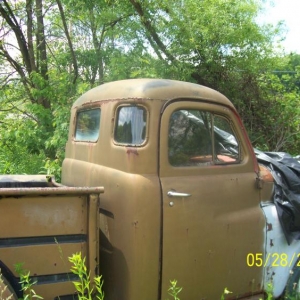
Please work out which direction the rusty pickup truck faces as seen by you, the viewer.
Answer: facing away from the viewer and to the right of the viewer

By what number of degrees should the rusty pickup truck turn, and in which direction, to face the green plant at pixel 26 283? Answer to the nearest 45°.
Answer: approximately 180°
